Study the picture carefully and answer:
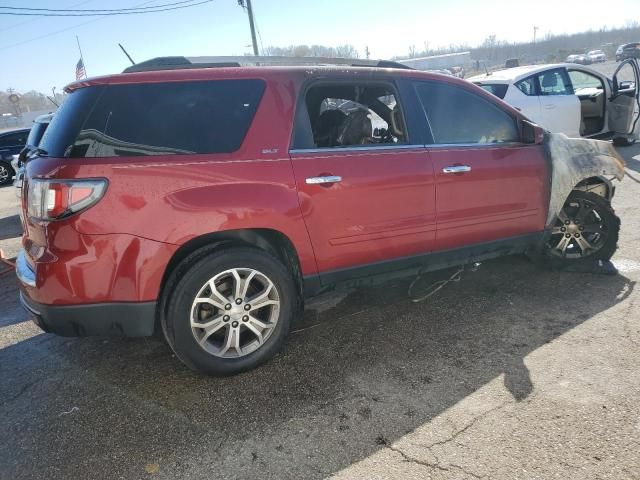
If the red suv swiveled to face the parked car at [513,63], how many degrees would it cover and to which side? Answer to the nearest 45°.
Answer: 0° — it already faces it

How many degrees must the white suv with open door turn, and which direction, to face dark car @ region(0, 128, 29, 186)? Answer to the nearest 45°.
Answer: approximately 135° to its left

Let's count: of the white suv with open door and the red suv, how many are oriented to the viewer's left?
0

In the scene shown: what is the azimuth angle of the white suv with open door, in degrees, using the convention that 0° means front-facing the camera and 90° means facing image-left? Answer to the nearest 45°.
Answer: approximately 225°

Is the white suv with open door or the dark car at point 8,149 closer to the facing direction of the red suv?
the white suv with open door

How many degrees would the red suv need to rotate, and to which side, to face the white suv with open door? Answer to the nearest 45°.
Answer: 0° — it already faces it

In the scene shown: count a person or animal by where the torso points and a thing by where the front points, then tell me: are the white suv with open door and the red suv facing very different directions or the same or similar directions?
same or similar directions

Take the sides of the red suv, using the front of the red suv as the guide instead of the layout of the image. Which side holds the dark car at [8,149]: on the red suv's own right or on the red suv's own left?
on the red suv's own left

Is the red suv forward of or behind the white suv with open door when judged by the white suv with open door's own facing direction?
behind

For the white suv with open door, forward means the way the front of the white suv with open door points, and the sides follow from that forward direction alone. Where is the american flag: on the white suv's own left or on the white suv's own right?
on the white suv's own left

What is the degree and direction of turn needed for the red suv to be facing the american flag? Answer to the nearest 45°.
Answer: approximately 90° to its left

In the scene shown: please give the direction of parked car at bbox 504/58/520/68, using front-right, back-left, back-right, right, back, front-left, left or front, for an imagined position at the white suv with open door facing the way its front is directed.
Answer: front-left

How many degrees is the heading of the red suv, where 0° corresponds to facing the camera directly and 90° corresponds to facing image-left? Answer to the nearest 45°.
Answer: approximately 225°

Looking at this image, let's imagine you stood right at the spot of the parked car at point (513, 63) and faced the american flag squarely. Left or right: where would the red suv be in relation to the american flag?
left
